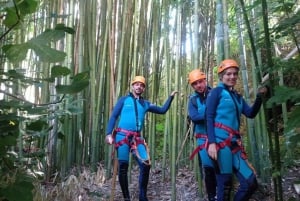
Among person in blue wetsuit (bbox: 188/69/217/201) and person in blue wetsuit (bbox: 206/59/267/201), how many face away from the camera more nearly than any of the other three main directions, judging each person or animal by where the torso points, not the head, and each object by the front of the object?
0

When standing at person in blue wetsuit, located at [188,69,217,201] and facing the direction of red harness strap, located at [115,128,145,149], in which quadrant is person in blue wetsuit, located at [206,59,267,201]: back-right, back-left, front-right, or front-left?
back-left

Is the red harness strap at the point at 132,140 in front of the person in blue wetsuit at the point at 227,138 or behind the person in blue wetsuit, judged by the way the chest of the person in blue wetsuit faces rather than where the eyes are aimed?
behind

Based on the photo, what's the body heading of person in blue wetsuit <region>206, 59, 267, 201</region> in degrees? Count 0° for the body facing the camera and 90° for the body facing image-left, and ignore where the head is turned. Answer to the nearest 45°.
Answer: approximately 315°

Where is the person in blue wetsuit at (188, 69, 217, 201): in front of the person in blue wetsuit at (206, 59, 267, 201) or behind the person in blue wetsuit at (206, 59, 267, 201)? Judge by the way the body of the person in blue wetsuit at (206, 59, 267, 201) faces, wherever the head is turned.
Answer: behind

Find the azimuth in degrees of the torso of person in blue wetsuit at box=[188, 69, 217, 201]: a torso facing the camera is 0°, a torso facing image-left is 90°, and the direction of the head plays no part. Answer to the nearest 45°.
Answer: approximately 315°

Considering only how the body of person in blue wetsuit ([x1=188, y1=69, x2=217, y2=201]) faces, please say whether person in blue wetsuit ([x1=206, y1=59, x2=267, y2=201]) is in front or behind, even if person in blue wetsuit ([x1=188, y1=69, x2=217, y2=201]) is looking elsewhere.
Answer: in front
